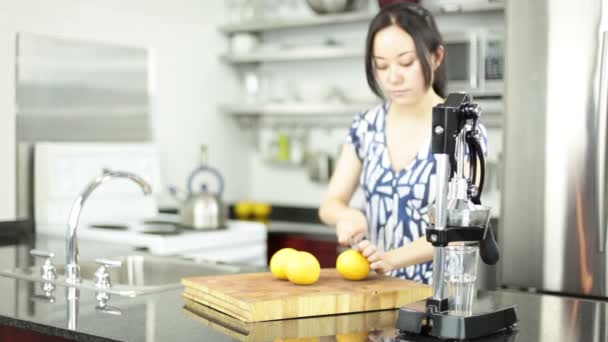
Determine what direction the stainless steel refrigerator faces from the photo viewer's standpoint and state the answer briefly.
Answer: facing the viewer and to the left of the viewer

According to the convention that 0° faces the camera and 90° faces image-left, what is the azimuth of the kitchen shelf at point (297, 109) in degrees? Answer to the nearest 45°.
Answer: approximately 0°

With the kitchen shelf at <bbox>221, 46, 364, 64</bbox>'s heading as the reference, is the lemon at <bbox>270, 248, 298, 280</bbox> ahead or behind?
ahead

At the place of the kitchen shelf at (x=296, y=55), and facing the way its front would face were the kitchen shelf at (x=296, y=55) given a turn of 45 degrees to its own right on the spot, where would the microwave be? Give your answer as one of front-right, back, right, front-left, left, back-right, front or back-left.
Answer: left

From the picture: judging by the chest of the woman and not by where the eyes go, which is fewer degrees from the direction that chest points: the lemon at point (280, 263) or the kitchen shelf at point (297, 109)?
the lemon

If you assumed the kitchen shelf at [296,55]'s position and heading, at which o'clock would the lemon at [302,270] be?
The lemon is roughly at 12 o'clock from the kitchen shelf.

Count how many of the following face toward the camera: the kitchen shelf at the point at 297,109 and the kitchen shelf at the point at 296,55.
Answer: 2

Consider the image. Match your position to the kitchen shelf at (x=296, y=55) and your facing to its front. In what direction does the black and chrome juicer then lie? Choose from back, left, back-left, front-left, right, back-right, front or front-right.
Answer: front

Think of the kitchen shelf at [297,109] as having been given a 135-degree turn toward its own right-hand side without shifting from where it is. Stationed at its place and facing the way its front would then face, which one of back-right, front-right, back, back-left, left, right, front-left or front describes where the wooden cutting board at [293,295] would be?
back-left

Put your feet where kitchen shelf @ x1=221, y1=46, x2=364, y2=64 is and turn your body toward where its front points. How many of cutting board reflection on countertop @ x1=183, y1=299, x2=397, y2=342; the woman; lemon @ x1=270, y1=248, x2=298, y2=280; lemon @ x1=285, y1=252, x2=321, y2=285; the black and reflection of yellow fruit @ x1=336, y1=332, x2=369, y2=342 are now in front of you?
6

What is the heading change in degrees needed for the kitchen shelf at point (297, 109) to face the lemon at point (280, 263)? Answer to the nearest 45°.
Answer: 0° — it already faces it

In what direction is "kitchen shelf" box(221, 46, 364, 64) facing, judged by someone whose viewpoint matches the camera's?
facing the viewer

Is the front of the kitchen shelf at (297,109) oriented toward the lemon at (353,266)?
yes
